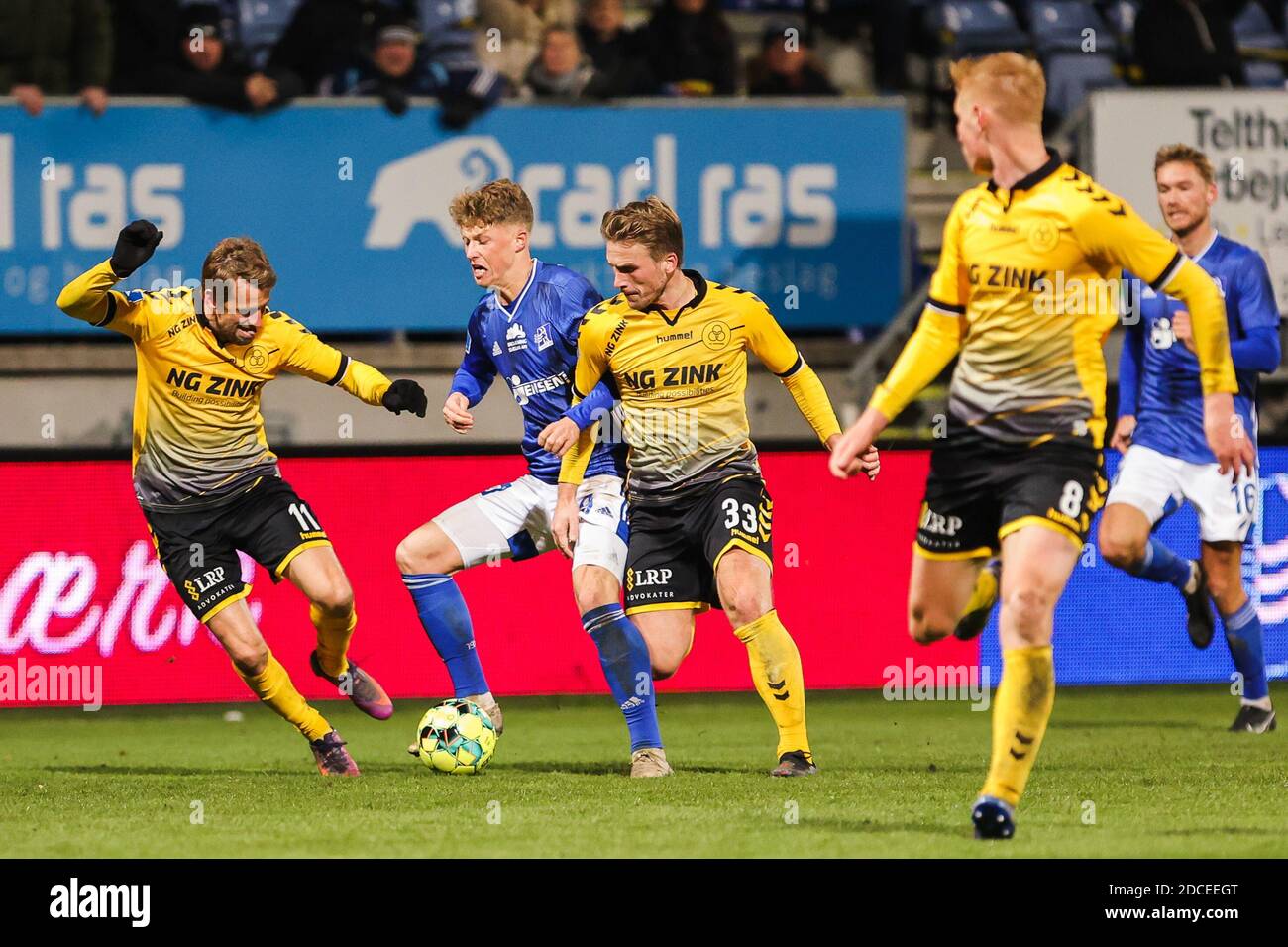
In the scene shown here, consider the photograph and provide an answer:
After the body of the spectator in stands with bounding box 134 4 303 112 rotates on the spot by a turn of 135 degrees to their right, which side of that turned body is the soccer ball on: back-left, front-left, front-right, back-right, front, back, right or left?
back-left

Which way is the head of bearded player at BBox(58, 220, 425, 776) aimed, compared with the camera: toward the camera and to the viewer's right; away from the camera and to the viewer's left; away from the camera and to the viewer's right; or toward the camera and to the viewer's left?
toward the camera and to the viewer's right

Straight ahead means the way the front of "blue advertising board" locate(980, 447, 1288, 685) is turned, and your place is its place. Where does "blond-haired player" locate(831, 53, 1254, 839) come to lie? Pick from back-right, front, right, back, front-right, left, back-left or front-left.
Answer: front

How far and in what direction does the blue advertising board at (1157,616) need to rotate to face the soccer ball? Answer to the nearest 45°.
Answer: approximately 45° to its right

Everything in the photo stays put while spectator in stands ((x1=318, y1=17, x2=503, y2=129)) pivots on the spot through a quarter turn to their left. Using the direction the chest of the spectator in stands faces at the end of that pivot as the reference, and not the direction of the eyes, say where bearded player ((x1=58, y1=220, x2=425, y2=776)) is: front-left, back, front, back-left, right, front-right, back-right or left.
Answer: right

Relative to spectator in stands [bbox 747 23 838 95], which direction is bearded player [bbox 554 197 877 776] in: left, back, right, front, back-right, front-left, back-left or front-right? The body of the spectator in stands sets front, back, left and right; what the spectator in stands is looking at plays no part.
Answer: front

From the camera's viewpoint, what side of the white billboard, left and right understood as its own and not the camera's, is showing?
front

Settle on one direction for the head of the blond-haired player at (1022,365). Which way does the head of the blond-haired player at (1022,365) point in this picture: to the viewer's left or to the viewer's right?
to the viewer's left

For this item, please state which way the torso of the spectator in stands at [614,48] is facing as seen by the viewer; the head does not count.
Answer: toward the camera

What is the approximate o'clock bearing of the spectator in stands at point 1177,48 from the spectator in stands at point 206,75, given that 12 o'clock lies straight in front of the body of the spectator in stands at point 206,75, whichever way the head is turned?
the spectator in stands at point 1177,48 is roughly at 9 o'clock from the spectator in stands at point 206,75.

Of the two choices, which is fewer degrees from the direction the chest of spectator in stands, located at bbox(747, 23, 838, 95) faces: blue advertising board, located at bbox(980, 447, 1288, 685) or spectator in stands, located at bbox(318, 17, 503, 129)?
the blue advertising board

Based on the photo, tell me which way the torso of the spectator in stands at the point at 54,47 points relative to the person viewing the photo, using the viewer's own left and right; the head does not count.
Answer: facing the viewer

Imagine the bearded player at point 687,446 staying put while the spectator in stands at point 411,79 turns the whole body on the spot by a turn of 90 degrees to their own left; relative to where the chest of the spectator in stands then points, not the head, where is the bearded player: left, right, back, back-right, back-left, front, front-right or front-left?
right
